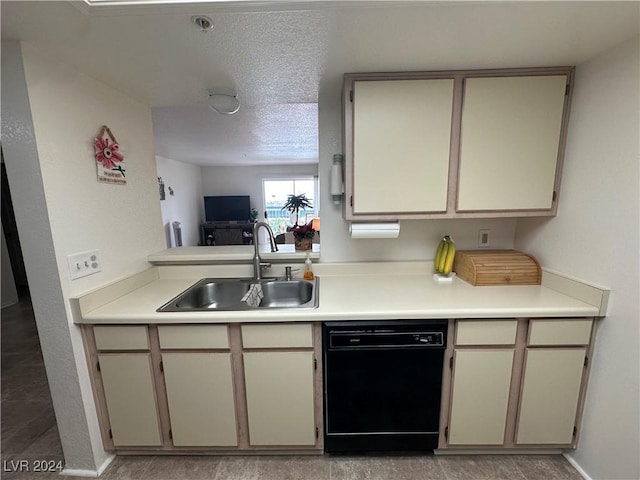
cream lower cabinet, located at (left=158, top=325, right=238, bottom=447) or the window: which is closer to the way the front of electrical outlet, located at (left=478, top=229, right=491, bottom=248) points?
the cream lower cabinet

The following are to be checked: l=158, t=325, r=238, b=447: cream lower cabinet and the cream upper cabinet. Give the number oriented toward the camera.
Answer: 2

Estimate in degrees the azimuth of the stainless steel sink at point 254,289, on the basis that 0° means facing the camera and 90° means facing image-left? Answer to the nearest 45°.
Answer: approximately 0°

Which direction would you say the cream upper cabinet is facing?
toward the camera

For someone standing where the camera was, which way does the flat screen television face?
facing the viewer

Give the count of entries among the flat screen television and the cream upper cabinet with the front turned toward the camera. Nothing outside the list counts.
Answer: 2

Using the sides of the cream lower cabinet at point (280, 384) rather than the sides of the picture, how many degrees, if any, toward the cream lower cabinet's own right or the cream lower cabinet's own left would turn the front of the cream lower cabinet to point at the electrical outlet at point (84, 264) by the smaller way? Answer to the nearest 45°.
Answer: approximately 90° to the cream lower cabinet's own right

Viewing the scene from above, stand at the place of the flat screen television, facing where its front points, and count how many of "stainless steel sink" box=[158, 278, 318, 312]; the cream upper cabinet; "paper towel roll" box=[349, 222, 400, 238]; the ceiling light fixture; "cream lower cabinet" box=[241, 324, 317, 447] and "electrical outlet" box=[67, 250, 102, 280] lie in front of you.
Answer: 6

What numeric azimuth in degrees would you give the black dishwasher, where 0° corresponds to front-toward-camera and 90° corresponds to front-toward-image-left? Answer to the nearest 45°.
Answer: approximately 0°
